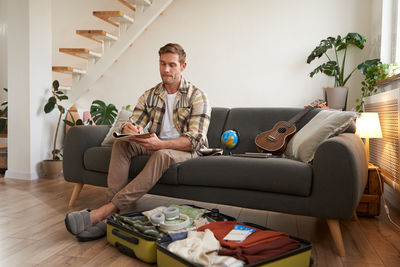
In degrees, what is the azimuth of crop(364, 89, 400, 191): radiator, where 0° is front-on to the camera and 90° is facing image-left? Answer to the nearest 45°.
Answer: approximately 45°

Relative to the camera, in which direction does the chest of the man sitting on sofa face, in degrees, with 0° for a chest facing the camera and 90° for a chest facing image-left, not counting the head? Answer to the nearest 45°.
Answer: approximately 45°

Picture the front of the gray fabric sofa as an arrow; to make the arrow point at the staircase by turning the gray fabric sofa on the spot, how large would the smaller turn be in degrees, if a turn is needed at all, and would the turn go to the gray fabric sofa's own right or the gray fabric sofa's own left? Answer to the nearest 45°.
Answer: approximately 90° to the gray fabric sofa's own right

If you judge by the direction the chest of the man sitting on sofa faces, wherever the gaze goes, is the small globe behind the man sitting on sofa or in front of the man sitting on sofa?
behind

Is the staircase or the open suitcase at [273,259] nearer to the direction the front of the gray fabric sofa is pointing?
the open suitcase

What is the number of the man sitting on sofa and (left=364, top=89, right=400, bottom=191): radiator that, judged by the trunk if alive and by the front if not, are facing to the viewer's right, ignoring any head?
0

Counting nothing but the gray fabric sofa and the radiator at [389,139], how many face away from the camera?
0

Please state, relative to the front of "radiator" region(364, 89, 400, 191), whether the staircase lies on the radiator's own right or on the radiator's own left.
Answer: on the radiator's own right

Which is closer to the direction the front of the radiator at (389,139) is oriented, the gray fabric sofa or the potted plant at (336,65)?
the gray fabric sofa

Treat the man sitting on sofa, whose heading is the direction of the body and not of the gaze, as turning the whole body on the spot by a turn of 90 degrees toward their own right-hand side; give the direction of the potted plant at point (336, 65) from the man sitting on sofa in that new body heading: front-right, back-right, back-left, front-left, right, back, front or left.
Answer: right

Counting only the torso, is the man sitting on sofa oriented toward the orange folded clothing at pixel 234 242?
no

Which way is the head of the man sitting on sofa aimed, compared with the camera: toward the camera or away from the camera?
toward the camera

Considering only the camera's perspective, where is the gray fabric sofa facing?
facing the viewer and to the left of the viewer

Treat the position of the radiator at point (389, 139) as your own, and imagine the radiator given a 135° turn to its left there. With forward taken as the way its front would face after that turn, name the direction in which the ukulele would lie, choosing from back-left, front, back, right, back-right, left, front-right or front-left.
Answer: back-right

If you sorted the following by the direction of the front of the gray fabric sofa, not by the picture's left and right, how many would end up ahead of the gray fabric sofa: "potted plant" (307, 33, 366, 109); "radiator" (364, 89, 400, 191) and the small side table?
0

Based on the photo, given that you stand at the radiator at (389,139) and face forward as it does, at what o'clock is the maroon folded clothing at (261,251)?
The maroon folded clothing is roughly at 11 o'clock from the radiator.
